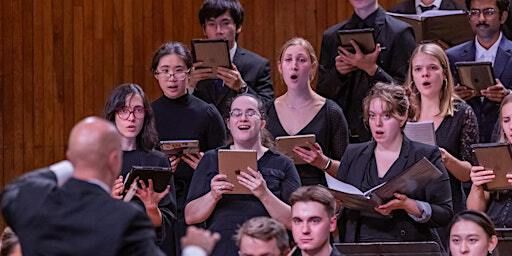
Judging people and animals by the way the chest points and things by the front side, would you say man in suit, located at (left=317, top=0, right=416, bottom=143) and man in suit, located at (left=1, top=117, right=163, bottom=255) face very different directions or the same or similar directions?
very different directions

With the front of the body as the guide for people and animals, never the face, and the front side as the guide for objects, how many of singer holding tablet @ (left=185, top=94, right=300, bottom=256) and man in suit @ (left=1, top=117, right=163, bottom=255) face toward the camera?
1

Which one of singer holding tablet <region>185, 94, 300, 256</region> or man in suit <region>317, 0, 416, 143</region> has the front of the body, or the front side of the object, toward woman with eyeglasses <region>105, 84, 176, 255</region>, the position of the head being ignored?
the man in suit

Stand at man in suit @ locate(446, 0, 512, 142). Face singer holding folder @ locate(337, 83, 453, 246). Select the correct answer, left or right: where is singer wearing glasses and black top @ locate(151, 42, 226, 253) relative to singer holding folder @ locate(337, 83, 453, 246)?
right

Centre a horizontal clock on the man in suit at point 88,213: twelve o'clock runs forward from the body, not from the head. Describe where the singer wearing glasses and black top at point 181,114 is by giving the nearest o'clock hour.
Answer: The singer wearing glasses and black top is roughly at 11 o'clock from the man in suit.
